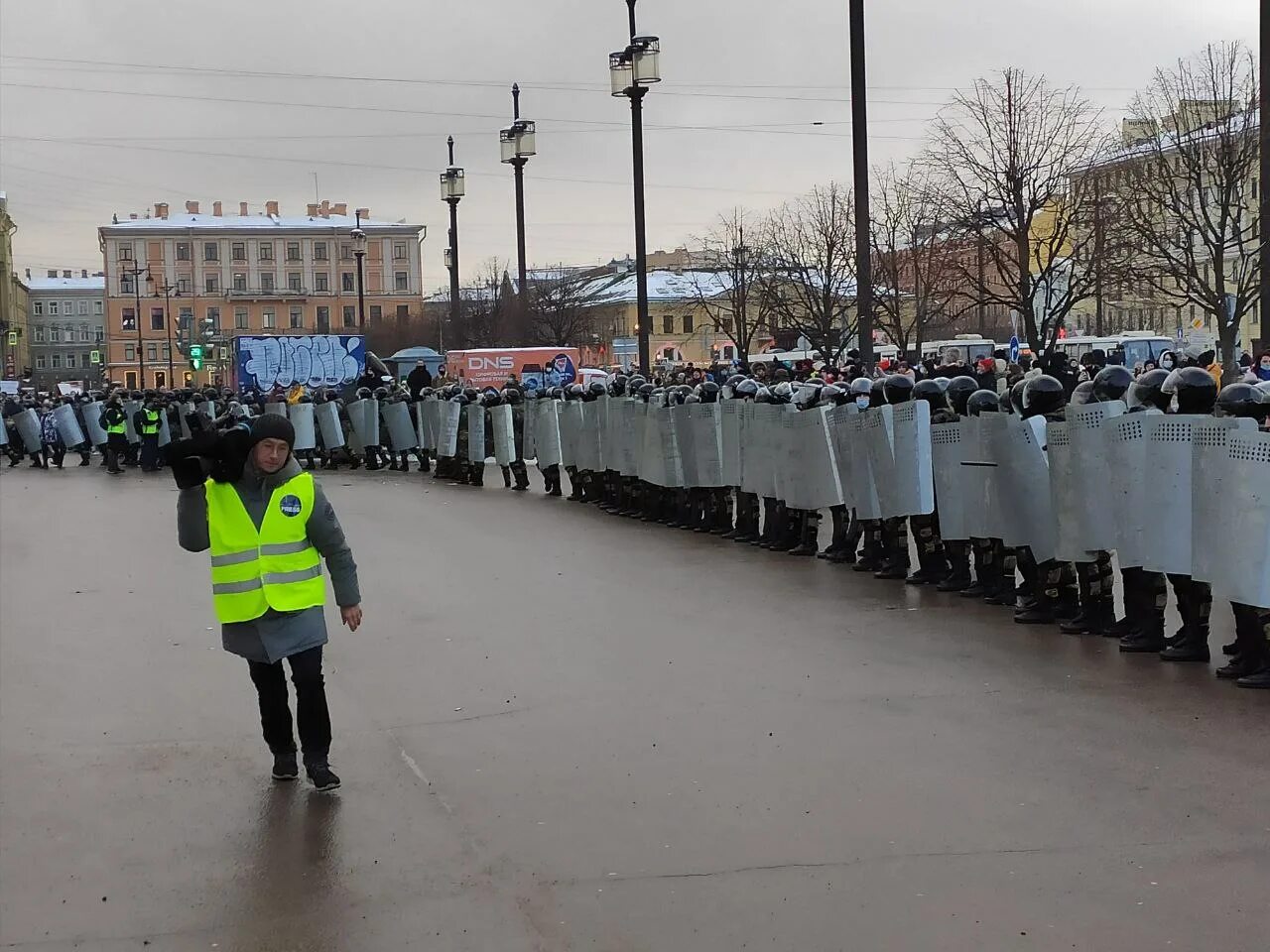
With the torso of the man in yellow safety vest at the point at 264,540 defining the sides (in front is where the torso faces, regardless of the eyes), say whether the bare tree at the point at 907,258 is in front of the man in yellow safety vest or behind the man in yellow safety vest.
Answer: behind

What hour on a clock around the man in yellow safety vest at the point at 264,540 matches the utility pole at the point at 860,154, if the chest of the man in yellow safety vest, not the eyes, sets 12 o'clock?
The utility pole is roughly at 7 o'clock from the man in yellow safety vest.

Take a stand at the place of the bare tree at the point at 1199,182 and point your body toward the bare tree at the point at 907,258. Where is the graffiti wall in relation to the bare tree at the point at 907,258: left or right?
left

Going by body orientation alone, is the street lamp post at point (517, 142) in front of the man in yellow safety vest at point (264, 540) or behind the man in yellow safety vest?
behind

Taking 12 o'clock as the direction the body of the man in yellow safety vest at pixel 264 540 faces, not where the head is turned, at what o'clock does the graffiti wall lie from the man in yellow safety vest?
The graffiti wall is roughly at 6 o'clock from the man in yellow safety vest.

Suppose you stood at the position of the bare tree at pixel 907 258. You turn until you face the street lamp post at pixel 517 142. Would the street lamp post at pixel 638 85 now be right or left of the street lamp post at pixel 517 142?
left

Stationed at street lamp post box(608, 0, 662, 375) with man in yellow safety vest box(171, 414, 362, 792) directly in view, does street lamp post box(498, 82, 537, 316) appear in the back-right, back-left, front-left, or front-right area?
back-right

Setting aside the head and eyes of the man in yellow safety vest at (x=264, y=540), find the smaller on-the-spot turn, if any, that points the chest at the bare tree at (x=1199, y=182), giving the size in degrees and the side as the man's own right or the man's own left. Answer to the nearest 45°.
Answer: approximately 135° to the man's own left

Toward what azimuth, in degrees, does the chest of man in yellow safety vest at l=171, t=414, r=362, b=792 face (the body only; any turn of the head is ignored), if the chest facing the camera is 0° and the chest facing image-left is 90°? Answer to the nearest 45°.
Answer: approximately 0°

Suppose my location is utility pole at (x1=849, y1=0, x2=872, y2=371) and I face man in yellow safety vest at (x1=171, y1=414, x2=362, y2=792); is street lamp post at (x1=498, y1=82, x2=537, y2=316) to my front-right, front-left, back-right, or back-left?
back-right

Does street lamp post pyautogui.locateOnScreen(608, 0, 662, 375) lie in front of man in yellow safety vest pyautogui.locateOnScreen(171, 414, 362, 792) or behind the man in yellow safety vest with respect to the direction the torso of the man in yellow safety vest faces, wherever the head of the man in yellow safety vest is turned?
behind
